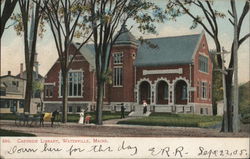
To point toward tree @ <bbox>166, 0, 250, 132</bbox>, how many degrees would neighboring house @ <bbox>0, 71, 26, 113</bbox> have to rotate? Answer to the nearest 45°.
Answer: approximately 90° to its left

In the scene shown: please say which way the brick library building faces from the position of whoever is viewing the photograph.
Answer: facing the viewer and to the left of the viewer

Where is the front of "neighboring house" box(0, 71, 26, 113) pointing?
toward the camera

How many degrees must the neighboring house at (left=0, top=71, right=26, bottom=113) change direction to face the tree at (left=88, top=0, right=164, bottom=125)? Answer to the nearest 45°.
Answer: approximately 90° to its left

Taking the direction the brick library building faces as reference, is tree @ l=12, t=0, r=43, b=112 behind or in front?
in front

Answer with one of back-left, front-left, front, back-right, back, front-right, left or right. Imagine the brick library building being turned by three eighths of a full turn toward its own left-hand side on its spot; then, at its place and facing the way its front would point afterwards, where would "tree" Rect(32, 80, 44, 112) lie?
back
